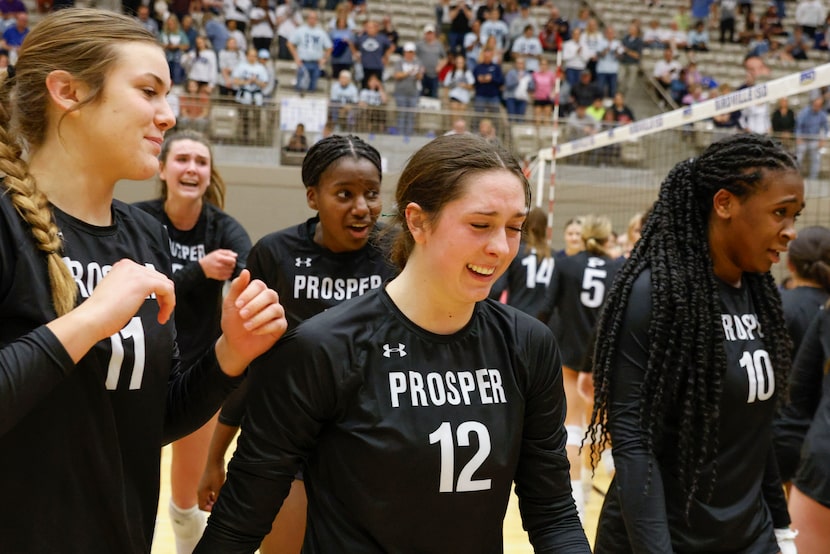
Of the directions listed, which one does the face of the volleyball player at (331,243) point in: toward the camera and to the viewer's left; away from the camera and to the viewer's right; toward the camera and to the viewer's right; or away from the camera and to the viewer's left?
toward the camera and to the viewer's right

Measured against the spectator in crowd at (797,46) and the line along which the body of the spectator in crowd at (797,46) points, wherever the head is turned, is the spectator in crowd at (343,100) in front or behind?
in front

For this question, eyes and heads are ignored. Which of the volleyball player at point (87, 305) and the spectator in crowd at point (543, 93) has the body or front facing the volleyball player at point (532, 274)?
the spectator in crowd

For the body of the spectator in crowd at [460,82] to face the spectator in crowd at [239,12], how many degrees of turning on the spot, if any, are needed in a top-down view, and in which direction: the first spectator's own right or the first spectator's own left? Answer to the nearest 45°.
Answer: approximately 90° to the first spectator's own right

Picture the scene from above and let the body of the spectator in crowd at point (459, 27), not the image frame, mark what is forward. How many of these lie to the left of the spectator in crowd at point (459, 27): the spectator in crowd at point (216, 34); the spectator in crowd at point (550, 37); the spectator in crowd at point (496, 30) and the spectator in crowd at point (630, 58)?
3

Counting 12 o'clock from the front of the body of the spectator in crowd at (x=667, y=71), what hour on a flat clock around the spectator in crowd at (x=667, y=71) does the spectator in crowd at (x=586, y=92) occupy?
the spectator in crowd at (x=586, y=92) is roughly at 1 o'clock from the spectator in crowd at (x=667, y=71).

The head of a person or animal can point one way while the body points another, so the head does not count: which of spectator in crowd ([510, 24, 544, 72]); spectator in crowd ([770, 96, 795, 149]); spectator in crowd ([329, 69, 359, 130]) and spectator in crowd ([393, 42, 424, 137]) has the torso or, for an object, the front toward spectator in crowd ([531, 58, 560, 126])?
spectator in crowd ([510, 24, 544, 72])

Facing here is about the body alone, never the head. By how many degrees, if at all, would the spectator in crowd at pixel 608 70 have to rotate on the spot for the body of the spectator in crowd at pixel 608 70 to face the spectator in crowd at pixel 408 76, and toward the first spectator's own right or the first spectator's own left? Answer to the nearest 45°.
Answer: approximately 45° to the first spectator's own right

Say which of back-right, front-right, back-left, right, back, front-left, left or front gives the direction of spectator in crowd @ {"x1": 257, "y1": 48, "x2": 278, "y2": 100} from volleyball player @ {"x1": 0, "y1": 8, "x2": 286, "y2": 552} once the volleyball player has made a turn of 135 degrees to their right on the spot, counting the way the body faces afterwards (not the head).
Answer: right
